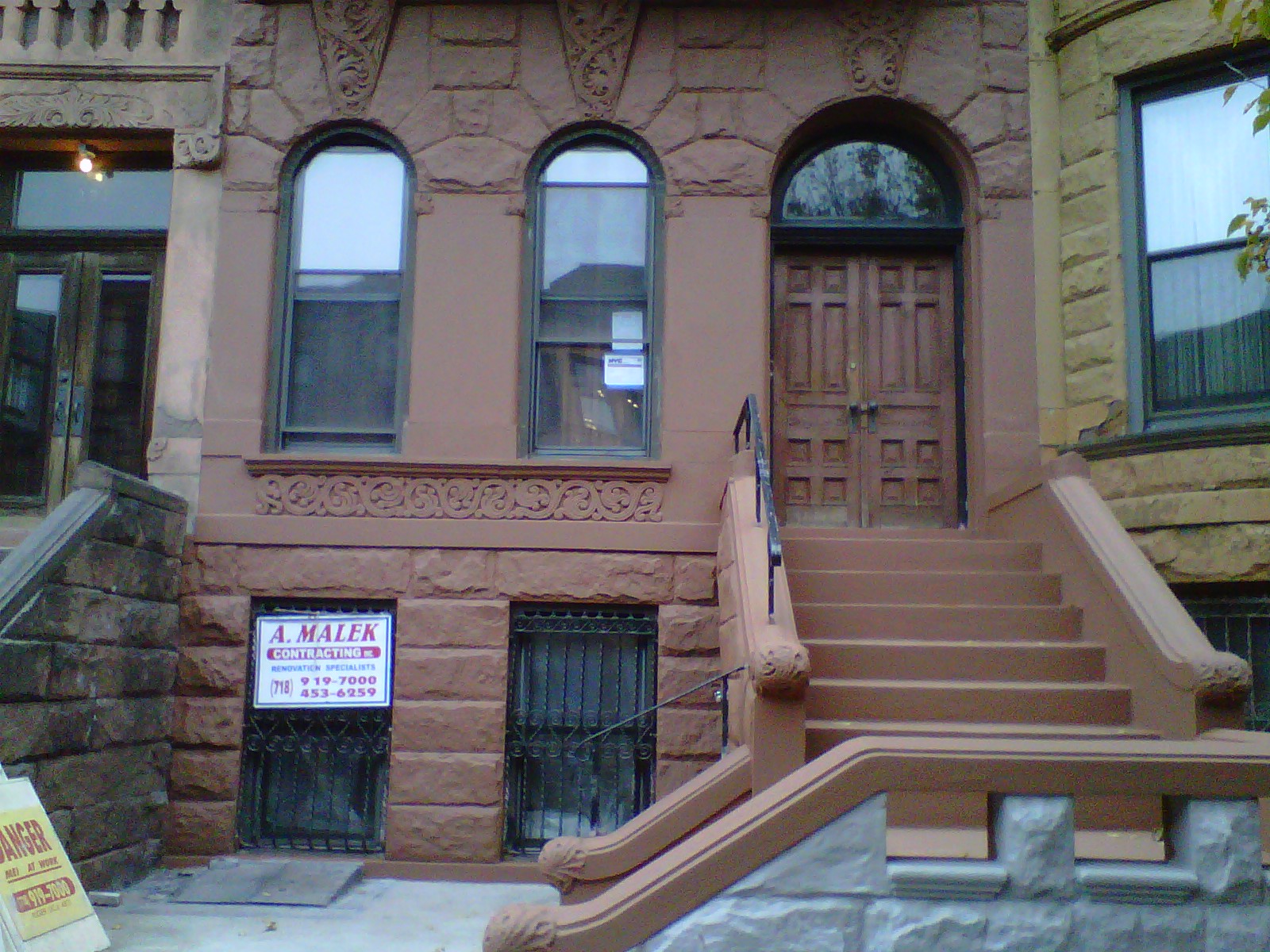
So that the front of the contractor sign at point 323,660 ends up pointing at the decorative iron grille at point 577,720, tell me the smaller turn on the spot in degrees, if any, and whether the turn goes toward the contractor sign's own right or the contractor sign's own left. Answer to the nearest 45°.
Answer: approximately 90° to the contractor sign's own left

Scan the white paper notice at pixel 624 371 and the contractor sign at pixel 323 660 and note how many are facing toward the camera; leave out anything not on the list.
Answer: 2

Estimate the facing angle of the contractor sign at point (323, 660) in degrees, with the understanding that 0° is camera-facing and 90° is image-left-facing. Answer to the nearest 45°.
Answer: approximately 0°

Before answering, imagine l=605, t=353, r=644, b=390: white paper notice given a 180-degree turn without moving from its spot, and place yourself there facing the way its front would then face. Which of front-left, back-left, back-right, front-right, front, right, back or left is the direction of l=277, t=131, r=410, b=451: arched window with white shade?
left

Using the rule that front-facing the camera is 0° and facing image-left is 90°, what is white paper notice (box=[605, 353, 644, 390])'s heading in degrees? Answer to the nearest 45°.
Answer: approximately 0°
